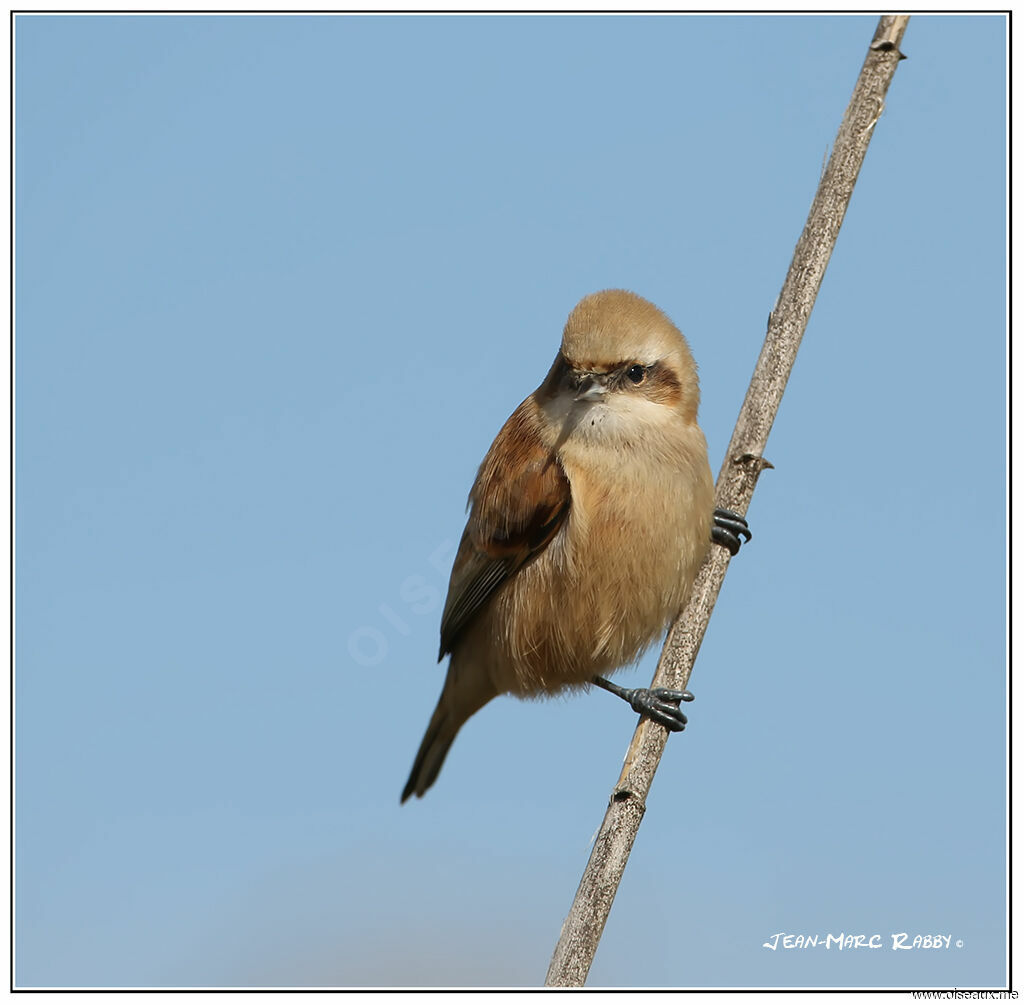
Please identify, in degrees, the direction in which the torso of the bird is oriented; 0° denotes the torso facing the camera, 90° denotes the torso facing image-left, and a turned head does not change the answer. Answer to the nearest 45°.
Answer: approximately 315°
